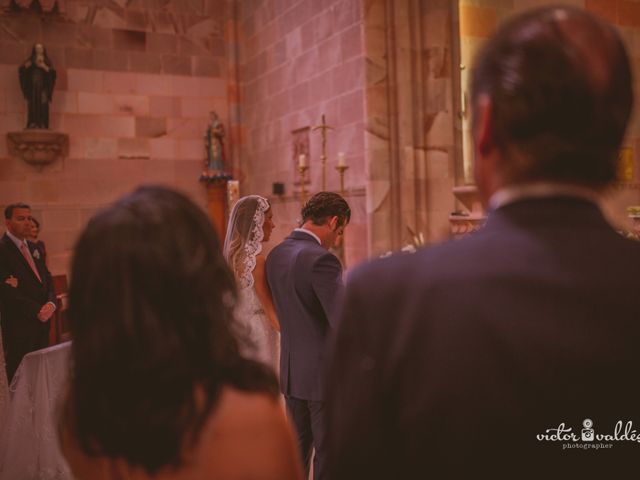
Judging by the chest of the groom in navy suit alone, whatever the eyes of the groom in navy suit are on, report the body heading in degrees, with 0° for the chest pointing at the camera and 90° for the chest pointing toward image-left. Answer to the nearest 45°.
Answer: approximately 225°

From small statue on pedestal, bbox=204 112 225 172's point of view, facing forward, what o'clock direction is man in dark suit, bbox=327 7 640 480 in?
The man in dark suit is roughly at 12 o'clock from the small statue on pedestal.

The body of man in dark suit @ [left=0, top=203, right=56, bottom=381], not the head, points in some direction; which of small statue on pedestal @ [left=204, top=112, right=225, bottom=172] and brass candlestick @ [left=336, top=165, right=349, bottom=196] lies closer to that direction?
the brass candlestick

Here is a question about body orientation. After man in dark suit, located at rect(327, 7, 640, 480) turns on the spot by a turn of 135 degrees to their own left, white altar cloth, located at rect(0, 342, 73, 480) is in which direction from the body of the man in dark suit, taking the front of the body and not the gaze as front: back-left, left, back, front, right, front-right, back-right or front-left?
right

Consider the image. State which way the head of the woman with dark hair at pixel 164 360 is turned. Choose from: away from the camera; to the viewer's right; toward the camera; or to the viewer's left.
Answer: away from the camera

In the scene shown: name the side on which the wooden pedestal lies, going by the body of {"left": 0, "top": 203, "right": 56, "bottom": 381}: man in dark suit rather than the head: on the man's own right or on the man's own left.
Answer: on the man's own left

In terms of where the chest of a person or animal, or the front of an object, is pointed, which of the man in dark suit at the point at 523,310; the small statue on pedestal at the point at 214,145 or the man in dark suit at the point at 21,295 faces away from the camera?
the man in dark suit at the point at 523,310

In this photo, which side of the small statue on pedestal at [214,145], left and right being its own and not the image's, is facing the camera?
front

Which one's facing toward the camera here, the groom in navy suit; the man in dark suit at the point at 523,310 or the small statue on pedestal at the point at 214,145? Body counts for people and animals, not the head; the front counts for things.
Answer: the small statue on pedestal

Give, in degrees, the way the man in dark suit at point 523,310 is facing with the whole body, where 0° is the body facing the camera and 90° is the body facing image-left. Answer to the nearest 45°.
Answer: approximately 180°

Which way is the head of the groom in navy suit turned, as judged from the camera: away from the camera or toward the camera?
away from the camera

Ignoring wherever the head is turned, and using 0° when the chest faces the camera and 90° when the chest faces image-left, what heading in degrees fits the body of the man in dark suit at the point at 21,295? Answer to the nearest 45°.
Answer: approximately 315°

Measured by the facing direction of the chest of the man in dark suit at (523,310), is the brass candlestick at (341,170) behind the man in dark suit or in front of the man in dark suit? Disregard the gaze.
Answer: in front

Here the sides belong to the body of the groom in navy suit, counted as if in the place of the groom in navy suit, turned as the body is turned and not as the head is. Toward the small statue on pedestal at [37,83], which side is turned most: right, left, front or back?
left

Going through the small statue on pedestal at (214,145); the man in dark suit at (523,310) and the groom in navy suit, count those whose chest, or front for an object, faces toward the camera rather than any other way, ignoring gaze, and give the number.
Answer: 1

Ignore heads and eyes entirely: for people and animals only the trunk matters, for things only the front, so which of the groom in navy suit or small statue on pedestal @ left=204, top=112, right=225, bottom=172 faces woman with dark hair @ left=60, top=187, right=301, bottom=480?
the small statue on pedestal

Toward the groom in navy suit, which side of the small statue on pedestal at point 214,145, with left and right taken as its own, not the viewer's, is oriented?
front
